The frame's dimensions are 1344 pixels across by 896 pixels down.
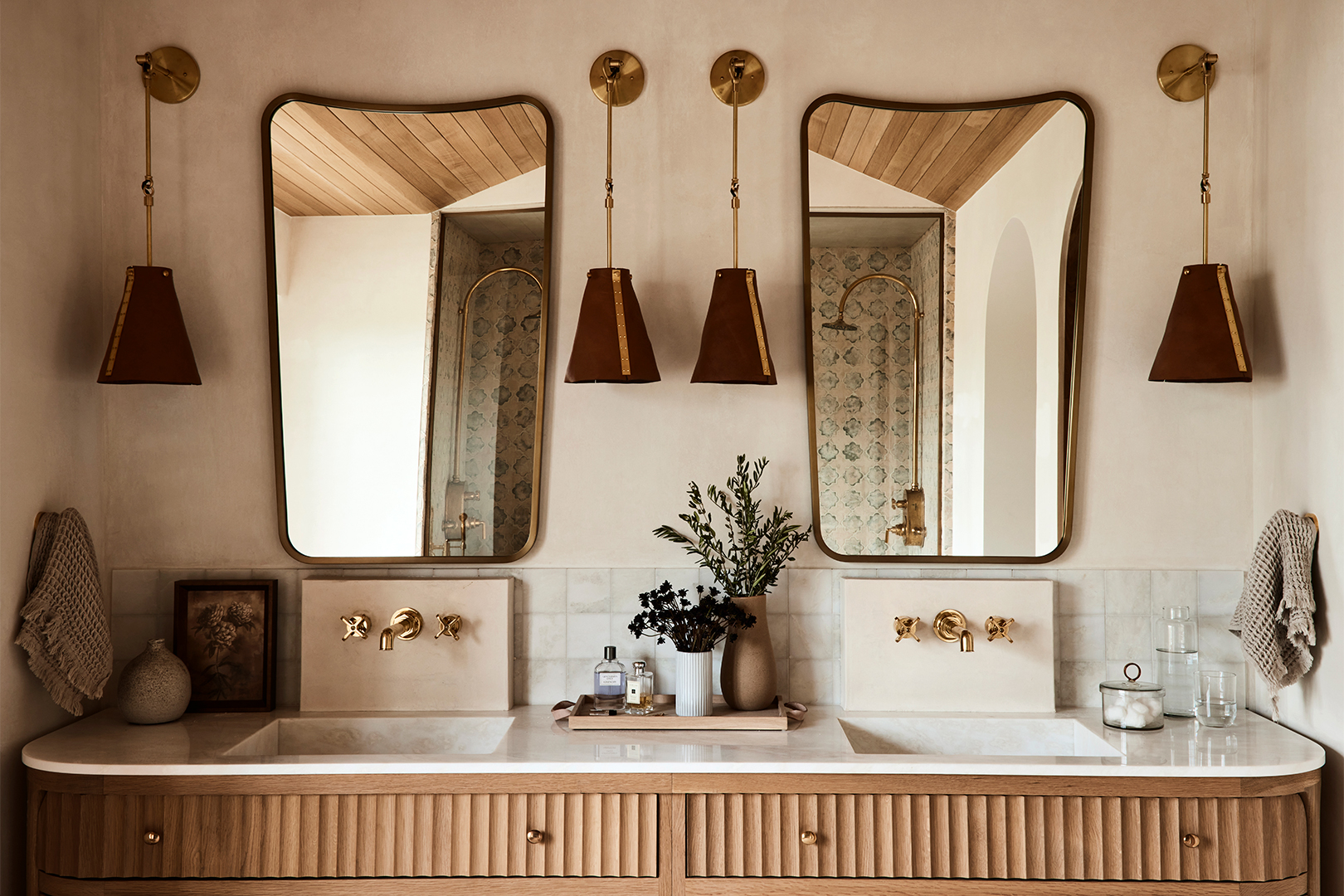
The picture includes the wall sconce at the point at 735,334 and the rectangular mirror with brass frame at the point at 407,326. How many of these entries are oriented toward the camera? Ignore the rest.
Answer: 2

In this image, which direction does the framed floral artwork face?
toward the camera

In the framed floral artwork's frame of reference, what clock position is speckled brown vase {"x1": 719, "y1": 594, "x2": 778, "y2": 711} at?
The speckled brown vase is roughly at 10 o'clock from the framed floral artwork.

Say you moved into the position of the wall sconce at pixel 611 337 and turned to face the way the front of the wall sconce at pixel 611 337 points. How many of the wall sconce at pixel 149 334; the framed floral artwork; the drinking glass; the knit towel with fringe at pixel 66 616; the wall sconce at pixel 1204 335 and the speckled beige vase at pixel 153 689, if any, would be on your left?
2

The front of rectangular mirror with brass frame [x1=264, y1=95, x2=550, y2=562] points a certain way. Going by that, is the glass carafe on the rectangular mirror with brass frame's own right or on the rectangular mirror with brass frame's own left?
on the rectangular mirror with brass frame's own left

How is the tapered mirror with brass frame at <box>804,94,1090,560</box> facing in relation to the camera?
toward the camera

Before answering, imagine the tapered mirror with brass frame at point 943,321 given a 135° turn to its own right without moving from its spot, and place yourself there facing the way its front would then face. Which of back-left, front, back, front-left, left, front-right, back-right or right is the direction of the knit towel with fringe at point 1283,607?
back-right

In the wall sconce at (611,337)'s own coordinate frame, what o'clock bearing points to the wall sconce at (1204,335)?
the wall sconce at (1204,335) is roughly at 9 o'clock from the wall sconce at (611,337).

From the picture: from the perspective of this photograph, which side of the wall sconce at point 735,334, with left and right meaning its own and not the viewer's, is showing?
front

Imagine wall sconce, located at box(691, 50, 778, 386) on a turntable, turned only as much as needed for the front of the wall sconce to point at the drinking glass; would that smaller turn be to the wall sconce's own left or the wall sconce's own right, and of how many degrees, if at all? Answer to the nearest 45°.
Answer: approximately 90° to the wall sconce's own left

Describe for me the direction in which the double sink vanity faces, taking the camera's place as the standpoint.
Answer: facing the viewer
